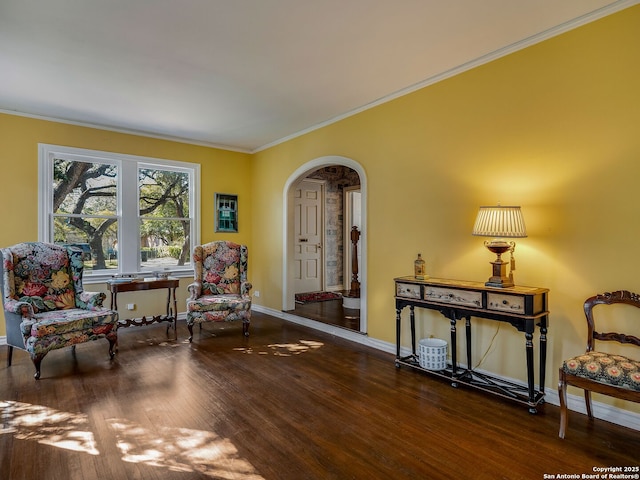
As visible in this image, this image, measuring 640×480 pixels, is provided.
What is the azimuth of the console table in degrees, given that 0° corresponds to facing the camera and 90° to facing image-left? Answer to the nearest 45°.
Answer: approximately 45°

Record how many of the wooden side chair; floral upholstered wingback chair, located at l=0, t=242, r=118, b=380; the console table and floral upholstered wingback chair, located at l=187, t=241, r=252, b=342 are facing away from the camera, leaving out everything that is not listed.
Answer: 0

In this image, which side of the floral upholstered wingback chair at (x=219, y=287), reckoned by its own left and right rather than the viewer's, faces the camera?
front

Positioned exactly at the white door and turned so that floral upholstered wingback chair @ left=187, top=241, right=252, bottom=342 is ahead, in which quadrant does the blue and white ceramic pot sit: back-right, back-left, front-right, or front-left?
front-left

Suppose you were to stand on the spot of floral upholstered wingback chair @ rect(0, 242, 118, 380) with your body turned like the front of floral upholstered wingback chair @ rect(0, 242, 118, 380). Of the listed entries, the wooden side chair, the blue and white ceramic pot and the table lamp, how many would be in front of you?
3

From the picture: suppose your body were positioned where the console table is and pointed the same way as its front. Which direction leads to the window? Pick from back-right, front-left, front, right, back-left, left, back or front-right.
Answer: front-right

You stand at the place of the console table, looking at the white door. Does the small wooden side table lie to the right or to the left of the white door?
left

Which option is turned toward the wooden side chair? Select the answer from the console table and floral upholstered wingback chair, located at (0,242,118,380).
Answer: the floral upholstered wingback chair

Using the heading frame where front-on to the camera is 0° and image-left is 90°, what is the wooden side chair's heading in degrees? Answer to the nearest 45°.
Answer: approximately 45°

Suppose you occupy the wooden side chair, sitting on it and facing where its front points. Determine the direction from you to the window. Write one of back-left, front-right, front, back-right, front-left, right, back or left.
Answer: front-right

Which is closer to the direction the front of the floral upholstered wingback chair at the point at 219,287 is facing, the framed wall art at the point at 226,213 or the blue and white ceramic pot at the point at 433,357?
the blue and white ceramic pot

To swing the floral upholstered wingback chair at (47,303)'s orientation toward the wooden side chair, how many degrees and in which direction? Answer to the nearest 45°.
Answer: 0° — it already faces it

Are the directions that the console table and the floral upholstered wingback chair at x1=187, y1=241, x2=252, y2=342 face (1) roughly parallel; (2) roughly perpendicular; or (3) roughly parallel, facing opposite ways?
roughly perpendicular

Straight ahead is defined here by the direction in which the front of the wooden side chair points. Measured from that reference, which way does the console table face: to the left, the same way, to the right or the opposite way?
the same way

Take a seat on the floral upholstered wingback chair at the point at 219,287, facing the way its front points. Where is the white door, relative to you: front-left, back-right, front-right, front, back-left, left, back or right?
back-left

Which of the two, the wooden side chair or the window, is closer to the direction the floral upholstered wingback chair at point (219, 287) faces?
the wooden side chair

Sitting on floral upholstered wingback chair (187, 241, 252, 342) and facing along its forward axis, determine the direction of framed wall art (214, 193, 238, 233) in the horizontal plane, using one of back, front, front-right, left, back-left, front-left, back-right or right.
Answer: back
